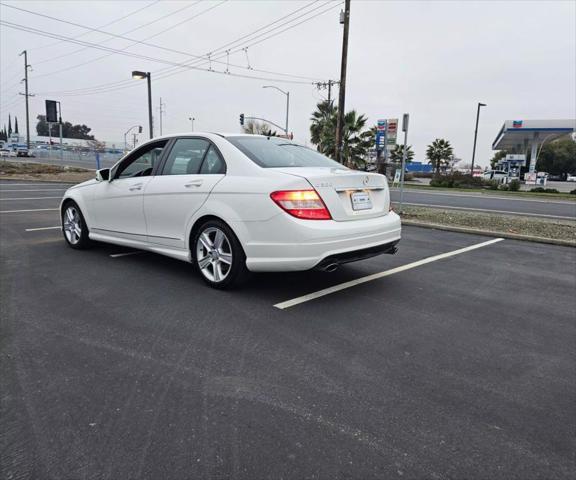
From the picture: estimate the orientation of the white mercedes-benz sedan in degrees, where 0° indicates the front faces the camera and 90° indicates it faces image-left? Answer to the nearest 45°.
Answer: approximately 135°

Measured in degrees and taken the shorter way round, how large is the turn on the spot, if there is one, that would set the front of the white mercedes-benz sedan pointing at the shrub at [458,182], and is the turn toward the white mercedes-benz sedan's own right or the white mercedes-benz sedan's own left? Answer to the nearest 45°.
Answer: approximately 90° to the white mercedes-benz sedan's own right
